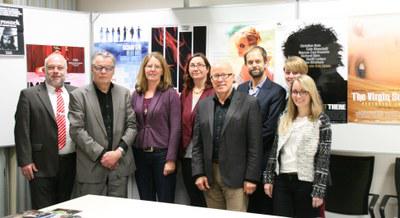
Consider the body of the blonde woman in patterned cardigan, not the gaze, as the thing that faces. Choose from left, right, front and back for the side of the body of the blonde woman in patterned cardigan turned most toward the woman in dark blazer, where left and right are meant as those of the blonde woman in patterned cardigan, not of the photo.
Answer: right

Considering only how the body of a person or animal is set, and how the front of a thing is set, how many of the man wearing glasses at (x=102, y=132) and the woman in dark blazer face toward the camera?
2

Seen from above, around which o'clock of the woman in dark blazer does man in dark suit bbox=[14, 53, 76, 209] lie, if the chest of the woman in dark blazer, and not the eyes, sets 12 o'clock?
The man in dark suit is roughly at 3 o'clock from the woman in dark blazer.
